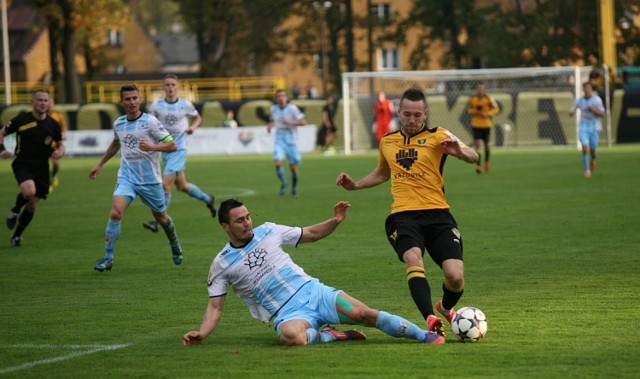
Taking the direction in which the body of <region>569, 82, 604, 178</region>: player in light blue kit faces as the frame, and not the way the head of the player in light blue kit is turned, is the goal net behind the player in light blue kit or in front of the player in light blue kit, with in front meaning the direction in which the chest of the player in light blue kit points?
behind

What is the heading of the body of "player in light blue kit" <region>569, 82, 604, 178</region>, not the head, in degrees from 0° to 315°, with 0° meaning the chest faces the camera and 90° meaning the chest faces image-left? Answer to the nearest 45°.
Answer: approximately 0°

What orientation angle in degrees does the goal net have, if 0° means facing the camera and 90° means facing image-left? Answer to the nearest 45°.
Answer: approximately 0°

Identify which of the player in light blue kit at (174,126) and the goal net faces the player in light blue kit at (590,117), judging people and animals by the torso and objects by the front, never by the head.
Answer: the goal net

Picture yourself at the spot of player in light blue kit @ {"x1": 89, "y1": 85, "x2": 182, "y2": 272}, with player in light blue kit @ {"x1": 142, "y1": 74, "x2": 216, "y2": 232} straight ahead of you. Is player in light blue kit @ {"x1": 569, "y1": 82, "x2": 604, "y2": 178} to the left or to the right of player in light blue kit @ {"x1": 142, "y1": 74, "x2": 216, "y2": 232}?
right

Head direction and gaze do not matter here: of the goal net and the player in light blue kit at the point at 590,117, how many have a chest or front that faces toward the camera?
2
